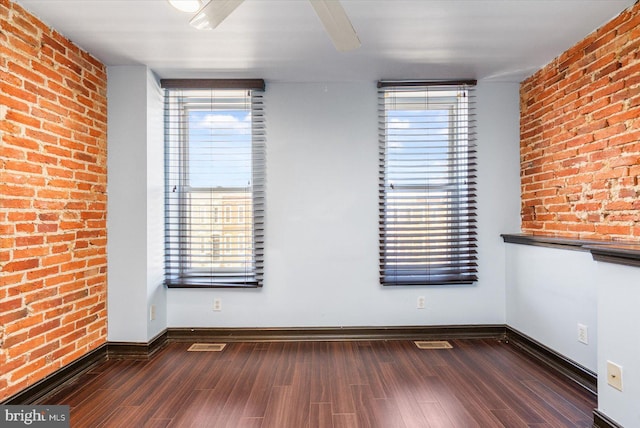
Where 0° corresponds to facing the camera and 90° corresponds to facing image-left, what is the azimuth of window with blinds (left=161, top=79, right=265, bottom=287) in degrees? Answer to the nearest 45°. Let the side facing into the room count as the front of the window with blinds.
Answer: approximately 0°

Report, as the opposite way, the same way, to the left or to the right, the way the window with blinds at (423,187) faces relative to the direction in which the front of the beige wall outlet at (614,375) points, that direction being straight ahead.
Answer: to the left

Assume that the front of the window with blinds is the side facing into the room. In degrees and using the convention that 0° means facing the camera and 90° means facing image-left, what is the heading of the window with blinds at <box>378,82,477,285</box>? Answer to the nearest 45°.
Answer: approximately 0°

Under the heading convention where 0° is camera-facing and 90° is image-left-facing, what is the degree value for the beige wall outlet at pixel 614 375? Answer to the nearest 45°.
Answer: approximately 45°

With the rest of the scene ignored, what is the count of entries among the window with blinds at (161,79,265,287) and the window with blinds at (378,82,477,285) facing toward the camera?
2

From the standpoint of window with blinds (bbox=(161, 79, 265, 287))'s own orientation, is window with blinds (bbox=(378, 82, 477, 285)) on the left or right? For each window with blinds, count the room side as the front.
on its left
